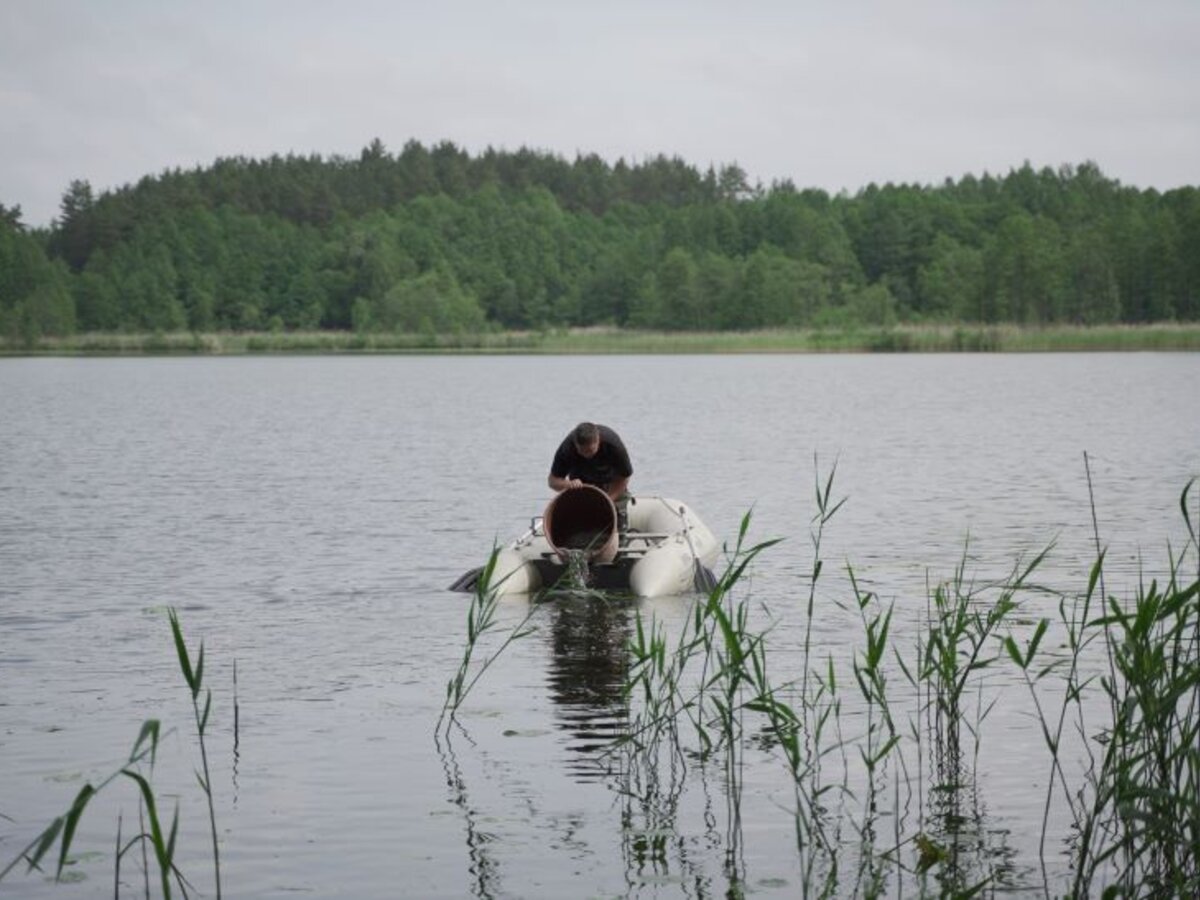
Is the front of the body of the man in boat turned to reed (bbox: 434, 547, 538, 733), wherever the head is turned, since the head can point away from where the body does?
yes

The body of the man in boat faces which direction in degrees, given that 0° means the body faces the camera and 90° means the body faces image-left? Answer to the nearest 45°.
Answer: approximately 0°
